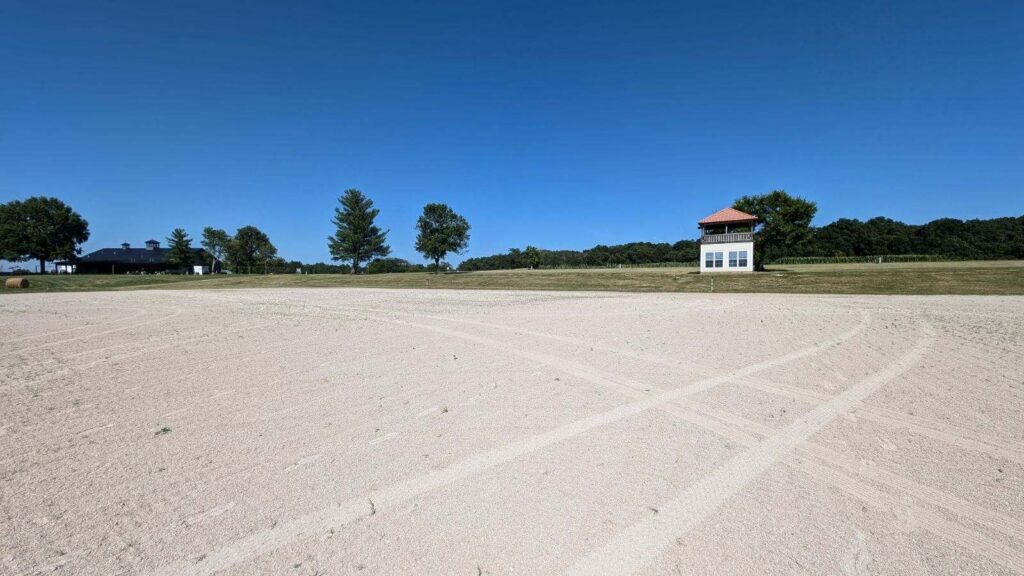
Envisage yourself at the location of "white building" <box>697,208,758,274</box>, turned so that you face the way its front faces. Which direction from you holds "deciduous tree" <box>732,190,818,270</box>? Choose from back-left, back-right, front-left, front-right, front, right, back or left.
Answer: back-left

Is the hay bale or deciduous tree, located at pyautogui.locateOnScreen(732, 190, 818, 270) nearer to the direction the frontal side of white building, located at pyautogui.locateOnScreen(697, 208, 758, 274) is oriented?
the hay bale

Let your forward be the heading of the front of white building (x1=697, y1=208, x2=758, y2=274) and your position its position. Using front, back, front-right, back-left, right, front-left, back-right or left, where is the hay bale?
front-right

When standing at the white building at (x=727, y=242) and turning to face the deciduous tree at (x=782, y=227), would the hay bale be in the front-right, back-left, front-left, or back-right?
back-left

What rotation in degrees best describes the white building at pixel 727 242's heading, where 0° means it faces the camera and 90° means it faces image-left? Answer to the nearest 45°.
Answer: approximately 0°
